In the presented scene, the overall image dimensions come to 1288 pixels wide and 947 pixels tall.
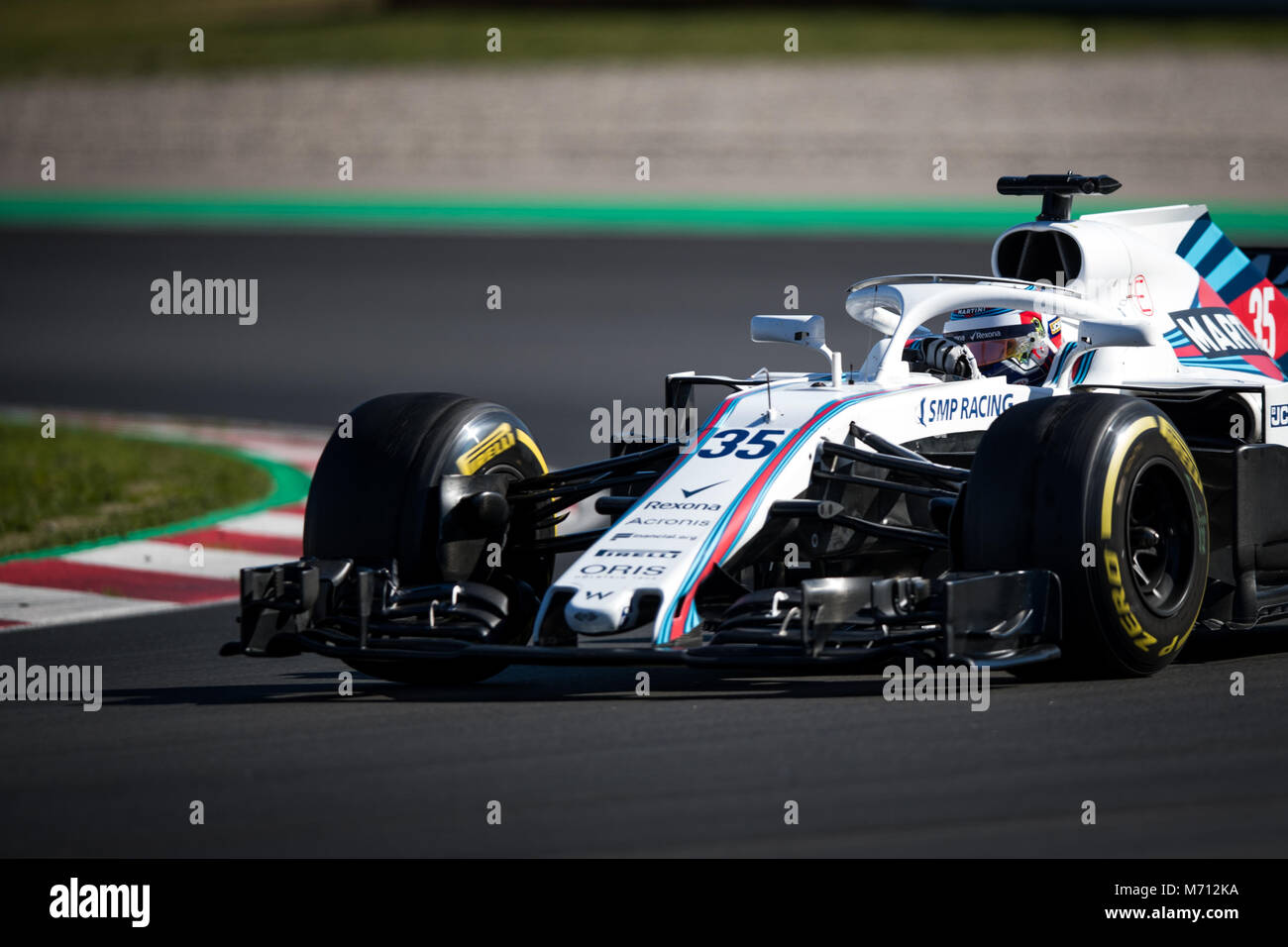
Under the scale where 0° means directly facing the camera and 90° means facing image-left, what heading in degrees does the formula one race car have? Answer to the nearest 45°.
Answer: approximately 45°
